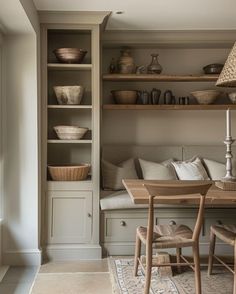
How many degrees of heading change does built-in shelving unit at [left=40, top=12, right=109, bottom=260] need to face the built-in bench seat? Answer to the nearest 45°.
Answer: approximately 90° to its left

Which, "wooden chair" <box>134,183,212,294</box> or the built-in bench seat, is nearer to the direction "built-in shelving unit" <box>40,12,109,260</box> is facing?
the wooden chair

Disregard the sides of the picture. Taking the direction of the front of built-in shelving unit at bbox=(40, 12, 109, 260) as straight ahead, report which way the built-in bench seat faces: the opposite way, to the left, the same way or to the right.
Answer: the same way

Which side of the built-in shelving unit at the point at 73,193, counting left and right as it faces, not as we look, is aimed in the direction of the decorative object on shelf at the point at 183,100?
left

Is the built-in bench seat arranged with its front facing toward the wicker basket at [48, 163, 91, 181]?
no

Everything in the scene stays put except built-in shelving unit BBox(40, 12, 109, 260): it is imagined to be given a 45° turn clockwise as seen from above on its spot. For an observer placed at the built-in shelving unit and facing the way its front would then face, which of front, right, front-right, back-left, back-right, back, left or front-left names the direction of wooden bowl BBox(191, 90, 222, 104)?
back-left

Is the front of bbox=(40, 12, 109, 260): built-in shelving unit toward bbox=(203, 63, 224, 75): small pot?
no

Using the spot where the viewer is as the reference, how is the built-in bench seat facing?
facing the viewer

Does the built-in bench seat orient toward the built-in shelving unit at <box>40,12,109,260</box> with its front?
no

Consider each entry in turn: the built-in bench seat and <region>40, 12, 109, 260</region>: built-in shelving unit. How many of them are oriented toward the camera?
2

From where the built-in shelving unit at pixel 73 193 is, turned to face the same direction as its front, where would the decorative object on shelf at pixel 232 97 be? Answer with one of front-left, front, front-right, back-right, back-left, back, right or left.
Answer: left

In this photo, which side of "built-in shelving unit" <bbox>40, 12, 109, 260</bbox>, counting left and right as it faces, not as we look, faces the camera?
front

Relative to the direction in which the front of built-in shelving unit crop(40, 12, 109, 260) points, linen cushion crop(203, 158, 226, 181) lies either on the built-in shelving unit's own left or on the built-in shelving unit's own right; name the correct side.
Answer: on the built-in shelving unit's own left
